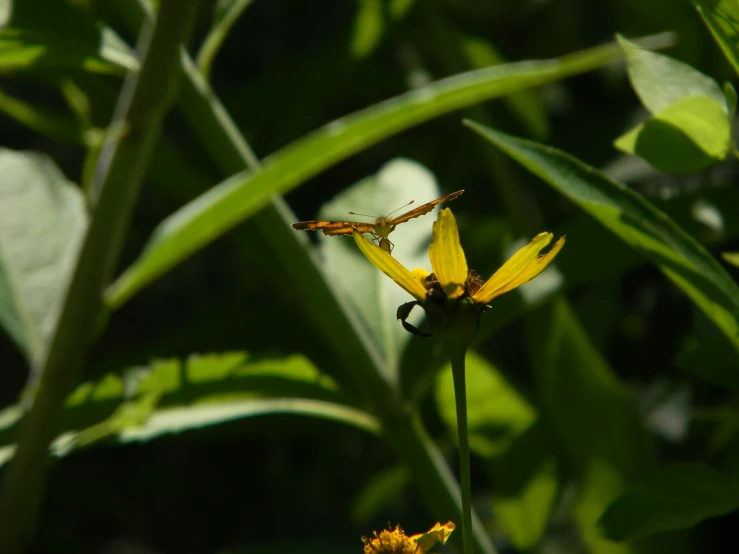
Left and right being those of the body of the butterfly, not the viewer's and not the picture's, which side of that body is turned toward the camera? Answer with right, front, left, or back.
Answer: front
